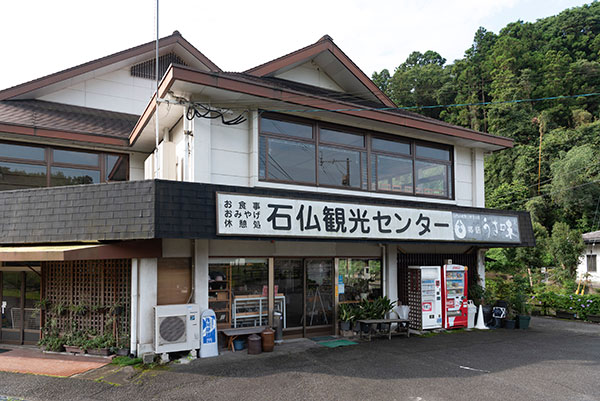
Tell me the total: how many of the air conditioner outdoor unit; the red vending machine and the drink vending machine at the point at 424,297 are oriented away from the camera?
0

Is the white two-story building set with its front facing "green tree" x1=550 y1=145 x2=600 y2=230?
no

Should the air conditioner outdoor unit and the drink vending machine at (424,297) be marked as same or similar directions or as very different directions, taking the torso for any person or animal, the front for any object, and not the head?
same or similar directions

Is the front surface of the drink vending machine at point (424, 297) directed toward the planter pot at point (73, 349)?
no

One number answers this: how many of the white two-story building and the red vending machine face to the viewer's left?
0

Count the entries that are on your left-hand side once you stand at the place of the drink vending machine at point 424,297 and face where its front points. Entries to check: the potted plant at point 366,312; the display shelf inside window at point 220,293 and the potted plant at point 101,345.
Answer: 0

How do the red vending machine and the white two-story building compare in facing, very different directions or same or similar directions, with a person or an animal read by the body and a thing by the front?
same or similar directions

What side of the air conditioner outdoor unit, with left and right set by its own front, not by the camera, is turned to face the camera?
front

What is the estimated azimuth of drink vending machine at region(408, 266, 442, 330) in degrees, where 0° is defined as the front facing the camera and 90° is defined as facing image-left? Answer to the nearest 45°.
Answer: approximately 315°

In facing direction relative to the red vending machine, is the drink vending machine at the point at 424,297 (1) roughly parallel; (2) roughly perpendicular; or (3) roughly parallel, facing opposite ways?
roughly parallel

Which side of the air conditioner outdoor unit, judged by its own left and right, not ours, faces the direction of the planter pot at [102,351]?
right

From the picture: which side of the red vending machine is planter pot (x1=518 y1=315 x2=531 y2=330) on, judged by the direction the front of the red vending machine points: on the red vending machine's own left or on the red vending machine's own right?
on the red vending machine's own left

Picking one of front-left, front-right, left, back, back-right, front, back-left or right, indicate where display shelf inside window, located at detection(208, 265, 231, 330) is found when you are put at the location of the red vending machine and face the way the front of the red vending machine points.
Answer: right

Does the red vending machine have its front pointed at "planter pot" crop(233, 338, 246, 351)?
no

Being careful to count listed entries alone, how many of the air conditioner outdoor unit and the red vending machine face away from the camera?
0
